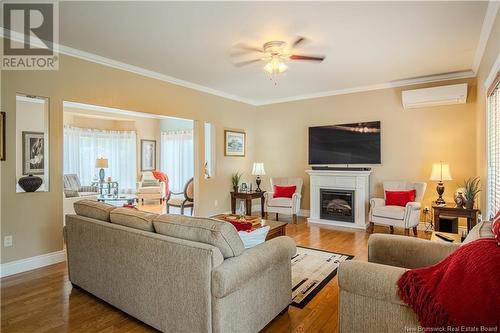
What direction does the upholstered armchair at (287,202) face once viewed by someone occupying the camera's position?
facing the viewer and to the left of the viewer

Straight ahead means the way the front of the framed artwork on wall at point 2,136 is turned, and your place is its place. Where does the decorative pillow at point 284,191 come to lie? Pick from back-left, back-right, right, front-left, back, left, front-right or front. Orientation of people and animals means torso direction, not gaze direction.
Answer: left

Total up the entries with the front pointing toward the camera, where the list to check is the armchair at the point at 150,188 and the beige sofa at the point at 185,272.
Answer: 1

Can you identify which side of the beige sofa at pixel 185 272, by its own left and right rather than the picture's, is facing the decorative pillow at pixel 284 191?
front

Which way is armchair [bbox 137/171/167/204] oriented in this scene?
toward the camera

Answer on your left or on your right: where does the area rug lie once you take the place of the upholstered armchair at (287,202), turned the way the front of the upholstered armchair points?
on your left

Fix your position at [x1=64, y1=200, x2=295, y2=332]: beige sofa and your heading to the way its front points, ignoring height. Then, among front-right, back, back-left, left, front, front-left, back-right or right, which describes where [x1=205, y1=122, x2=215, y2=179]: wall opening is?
front-left

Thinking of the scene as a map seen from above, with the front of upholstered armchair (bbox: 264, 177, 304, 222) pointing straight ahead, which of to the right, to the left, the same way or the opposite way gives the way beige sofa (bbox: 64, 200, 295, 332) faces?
the opposite way
